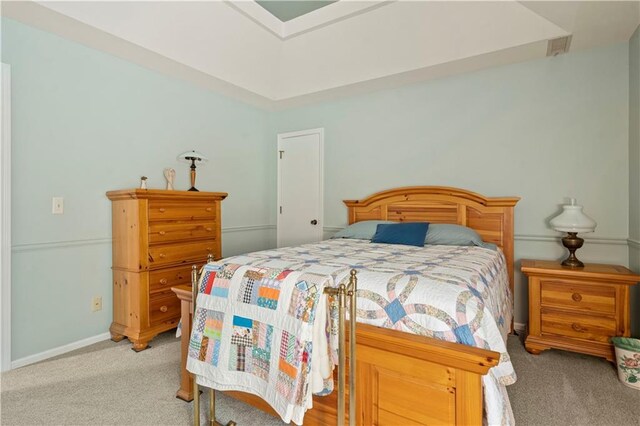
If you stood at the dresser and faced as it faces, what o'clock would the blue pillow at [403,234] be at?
The blue pillow is roughly at 11 o'clock from the dresser.

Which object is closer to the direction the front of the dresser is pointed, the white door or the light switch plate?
the white door

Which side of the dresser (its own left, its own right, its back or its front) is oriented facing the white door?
left

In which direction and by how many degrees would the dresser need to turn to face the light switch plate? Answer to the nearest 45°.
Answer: approximately 135° to its right

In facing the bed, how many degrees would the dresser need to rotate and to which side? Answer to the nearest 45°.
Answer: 0° — it already faces it

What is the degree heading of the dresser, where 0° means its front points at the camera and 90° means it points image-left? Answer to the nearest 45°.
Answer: approximately 315°

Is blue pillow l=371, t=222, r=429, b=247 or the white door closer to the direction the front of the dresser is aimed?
the blue pillow

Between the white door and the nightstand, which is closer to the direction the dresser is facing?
the nightstand
